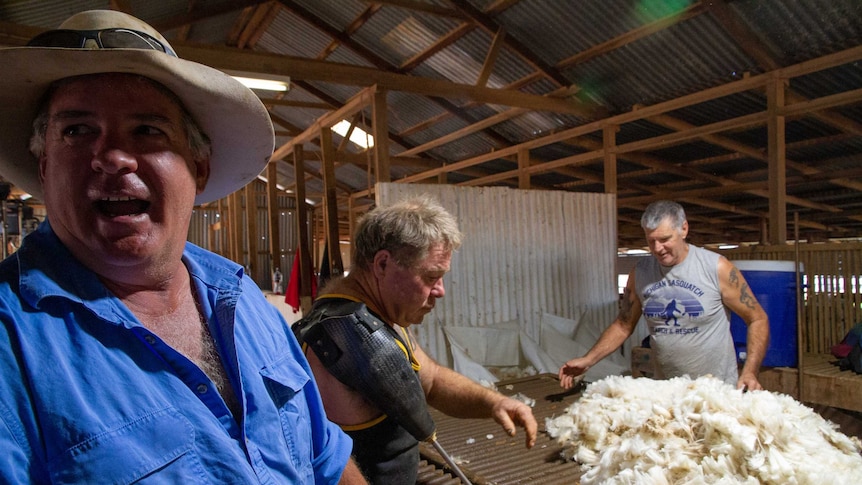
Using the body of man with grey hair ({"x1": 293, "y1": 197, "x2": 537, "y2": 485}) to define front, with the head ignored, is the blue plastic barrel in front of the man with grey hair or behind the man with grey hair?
in front

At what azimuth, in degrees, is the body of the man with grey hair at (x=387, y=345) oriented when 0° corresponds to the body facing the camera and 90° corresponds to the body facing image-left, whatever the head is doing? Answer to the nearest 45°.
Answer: approximately 270°

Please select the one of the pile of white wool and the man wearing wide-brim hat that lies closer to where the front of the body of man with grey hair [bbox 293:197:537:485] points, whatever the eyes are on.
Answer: the pile of white wool

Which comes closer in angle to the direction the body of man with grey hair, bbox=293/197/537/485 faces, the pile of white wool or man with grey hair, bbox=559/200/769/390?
the pile of white wool

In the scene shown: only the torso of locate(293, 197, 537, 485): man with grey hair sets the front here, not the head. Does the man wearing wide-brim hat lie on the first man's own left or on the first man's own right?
on the first man's own right

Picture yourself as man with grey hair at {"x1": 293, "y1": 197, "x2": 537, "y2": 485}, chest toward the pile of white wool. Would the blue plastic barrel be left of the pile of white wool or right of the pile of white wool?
left

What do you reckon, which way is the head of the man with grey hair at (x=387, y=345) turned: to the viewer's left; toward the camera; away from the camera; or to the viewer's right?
to the viewer's right

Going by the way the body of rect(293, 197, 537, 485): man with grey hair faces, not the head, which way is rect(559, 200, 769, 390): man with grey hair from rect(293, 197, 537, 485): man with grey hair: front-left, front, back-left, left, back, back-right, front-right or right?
front-left

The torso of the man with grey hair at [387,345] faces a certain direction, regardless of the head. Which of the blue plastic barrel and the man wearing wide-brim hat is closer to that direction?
the blue plastic barrel

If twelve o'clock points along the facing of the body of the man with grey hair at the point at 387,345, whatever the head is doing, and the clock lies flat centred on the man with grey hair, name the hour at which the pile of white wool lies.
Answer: The pile of white wool is roughly at 12 o'clock from the man with grey hair.
